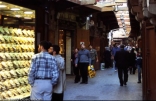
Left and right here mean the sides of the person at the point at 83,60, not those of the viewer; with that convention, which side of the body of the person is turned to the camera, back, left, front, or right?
front

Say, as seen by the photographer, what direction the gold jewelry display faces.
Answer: facing the viewer and to the right of the viewer

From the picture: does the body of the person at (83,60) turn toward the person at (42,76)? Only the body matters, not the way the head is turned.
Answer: yes
